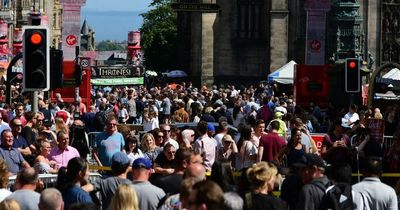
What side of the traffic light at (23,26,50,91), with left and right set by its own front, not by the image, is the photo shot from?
front

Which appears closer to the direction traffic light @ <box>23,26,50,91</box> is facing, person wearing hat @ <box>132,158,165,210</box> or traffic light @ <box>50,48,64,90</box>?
the person wearing hat

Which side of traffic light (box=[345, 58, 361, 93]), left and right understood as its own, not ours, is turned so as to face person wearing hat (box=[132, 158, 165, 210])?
front

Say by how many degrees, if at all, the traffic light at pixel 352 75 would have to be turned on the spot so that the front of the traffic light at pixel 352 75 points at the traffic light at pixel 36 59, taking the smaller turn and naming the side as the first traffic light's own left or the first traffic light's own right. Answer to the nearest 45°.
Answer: approximately 45° to the first traffic light's own right

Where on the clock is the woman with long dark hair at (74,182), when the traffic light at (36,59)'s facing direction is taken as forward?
The woman with long dark hair is roughly at 12 o'clock from the traffic light.

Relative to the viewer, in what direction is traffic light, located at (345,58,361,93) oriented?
toward the camera
